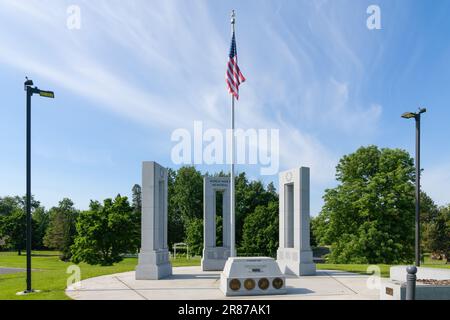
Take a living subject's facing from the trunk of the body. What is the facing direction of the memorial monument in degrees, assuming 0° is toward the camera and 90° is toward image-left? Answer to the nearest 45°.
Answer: approximately 0°

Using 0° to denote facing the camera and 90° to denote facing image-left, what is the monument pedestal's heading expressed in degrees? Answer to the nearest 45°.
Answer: approximately 0°

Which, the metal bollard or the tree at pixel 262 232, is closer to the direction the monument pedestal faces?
the metal bollard

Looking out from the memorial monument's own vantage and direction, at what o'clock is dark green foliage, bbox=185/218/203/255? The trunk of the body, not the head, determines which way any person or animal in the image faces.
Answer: The dark green foliage is roughly at 6 o'clock from the memorial monument.

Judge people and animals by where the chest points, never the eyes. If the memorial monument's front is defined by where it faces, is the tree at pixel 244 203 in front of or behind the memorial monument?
behind

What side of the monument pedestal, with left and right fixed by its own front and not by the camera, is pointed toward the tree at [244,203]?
back

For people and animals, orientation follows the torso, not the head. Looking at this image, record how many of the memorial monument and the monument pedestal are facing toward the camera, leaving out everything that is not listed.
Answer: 2
